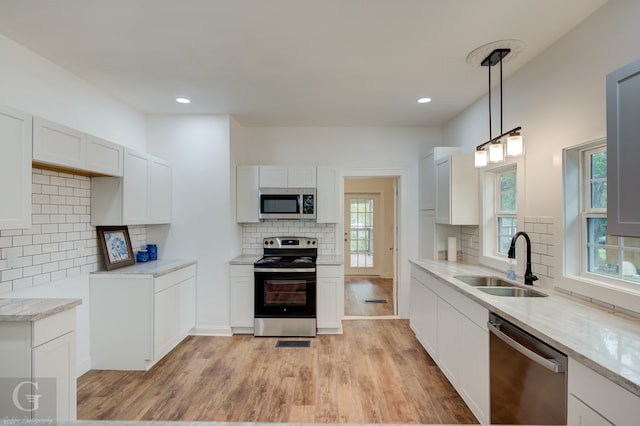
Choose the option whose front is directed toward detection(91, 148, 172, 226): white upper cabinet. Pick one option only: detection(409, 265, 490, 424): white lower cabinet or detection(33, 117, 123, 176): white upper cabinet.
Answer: the white lower cabinet

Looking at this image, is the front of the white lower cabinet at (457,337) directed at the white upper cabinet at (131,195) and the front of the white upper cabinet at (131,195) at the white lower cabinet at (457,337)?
yes

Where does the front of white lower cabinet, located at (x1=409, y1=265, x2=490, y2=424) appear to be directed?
to the viewer's left

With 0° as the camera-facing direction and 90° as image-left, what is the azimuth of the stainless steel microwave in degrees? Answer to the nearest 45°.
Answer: approximately 0°

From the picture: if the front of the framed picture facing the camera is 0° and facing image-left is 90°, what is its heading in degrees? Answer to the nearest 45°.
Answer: approximately 315°

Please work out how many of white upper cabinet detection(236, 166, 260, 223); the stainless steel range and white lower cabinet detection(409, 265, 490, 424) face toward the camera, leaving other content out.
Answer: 2

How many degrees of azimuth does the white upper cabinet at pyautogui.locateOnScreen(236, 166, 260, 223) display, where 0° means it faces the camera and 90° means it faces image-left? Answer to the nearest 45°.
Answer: approximately 0°

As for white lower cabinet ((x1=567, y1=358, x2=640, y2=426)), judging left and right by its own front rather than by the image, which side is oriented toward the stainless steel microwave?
right

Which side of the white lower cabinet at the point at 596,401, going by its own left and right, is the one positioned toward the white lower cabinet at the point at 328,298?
right
